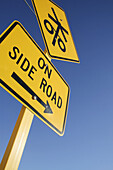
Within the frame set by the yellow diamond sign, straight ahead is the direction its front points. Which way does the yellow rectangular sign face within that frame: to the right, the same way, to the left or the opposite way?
the same way

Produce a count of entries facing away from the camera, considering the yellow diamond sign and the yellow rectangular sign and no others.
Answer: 0

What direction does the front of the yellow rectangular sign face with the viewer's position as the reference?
facing the viewer and to the right of the viewer

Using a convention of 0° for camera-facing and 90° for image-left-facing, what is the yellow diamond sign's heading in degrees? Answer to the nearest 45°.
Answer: approximately 315°
